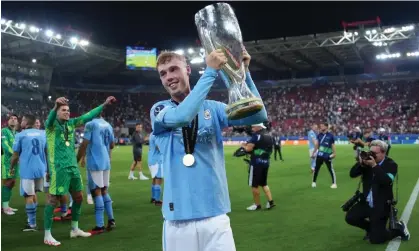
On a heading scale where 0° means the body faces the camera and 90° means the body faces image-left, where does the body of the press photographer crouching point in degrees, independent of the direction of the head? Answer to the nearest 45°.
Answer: approximately 45°

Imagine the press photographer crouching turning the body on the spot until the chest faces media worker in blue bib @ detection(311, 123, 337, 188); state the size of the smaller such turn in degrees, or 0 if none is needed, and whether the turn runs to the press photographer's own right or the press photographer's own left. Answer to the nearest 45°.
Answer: approximately 135° to the press photographer's own right

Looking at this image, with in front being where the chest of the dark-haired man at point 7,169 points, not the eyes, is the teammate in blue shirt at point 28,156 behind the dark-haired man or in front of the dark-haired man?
in front

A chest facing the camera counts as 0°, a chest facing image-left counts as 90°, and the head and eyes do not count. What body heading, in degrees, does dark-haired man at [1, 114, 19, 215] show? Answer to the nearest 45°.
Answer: approximately 315°

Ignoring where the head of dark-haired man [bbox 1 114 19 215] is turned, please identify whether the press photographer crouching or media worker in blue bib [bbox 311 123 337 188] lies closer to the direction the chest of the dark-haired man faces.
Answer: the press photographer crouching

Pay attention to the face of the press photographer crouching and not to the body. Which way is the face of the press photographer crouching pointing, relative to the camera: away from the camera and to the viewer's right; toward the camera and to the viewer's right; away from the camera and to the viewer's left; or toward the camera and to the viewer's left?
toward the camera and to the viewer's left

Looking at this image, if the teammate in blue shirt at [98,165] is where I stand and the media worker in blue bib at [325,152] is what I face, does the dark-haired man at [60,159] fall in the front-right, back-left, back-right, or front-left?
back-right

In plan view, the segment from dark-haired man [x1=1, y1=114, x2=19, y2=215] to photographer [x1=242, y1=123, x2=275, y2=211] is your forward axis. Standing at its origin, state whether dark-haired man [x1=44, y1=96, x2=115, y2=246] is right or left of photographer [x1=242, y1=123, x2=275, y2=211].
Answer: right

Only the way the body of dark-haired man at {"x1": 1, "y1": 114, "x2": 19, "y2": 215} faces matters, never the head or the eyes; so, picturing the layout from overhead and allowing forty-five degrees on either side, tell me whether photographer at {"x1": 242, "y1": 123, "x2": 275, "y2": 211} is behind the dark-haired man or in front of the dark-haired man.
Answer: in front

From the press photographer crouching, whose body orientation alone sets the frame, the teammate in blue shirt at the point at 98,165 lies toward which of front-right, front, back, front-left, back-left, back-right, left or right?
front-right

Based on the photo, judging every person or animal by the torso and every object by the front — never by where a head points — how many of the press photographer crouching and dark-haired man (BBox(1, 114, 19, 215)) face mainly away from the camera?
0

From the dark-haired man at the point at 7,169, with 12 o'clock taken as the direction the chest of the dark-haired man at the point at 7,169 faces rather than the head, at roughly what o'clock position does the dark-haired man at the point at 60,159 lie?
the dark-haired man at the point at 60,159 is roughly at 1 o'clock from the dark-haired man at the point at 7,169.
